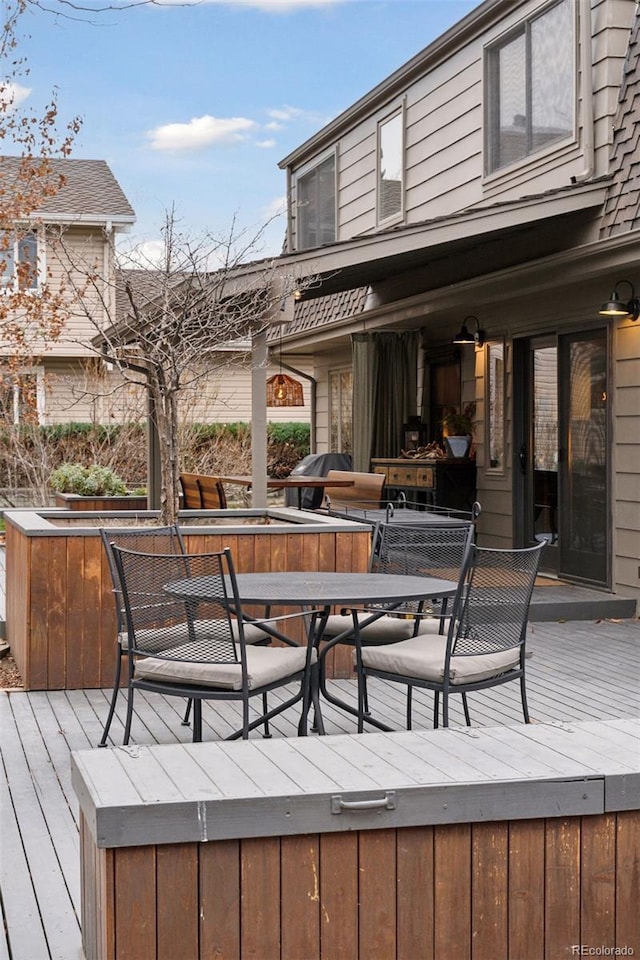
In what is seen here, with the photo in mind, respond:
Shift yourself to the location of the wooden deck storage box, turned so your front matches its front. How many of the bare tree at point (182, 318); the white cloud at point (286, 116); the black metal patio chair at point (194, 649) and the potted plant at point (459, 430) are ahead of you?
0

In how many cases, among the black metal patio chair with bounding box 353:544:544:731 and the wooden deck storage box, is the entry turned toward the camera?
1

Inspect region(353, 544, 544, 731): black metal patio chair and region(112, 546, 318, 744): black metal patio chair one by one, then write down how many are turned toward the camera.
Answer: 0

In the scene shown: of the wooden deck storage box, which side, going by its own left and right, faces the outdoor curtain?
back

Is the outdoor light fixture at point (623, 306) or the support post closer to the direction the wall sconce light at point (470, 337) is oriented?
the support post

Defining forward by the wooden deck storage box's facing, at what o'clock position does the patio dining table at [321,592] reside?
The patio dining table is roughly at 6 o'clock from the wooden deck storage box.

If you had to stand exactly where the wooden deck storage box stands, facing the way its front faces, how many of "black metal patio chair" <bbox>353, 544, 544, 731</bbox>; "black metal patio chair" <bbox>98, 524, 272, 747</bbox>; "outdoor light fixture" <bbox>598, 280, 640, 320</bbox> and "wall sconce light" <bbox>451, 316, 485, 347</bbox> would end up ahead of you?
0

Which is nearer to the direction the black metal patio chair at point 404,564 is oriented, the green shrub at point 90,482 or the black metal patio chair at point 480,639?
the black metal patio chair

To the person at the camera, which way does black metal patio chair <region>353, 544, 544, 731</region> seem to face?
facing away from the viewer and to the left of the viewer

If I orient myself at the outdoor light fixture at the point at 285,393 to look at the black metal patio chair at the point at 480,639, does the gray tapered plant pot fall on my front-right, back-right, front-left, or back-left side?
front-left

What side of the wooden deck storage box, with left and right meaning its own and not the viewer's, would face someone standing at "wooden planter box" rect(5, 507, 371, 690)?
back

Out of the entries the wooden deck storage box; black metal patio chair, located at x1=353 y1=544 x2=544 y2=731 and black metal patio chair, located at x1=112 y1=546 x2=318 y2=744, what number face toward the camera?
1

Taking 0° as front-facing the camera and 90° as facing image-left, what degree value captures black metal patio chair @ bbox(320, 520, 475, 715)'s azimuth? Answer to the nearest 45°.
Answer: approximately 45°

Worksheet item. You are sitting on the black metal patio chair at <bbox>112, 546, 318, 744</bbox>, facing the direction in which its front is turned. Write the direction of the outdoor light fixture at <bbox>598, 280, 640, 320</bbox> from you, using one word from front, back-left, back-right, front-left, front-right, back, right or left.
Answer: front

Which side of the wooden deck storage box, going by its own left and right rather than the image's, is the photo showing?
front

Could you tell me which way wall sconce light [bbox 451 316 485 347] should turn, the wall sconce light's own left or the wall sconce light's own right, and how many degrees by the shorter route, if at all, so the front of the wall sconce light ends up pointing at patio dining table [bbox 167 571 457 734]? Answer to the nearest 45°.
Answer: approximately 45° to the wall sconce light's own left

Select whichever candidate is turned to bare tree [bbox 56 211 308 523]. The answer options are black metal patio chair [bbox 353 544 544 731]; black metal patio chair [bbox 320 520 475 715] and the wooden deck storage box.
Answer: black metal patio chair [bbox 353 544 544 731]

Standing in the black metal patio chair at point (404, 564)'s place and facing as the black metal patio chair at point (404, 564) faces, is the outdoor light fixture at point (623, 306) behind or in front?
behind

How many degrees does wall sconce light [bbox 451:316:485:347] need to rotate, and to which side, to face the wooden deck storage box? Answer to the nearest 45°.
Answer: approximately 45° to its left

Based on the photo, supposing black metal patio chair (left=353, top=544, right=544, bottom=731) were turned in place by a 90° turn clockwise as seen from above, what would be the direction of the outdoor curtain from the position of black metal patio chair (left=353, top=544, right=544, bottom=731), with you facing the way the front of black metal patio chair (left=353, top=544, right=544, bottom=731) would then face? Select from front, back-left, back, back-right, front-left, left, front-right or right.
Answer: front-left

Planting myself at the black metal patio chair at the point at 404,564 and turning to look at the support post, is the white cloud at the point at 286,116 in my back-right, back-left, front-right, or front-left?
front-right

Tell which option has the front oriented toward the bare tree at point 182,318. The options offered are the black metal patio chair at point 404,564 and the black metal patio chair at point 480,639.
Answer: the black metal patio chair at point 480,639

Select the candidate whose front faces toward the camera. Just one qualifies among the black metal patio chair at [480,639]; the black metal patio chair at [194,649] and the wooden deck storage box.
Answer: the wooden deck storage box

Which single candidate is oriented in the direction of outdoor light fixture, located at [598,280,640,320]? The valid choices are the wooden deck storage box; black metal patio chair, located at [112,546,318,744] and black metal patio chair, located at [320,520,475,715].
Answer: black metal patio chair, located at [112,546,318,744]
